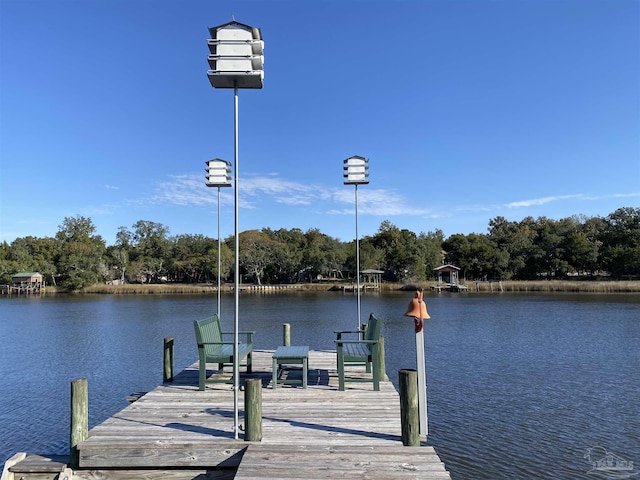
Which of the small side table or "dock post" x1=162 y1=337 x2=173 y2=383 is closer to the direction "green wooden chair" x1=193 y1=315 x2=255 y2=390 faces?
the small side table

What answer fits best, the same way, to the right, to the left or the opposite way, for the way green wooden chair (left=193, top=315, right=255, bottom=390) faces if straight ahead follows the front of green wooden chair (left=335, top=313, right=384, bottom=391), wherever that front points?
the opposite way

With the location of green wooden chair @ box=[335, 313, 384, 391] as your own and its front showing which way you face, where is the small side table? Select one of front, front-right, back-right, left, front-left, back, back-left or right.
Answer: front

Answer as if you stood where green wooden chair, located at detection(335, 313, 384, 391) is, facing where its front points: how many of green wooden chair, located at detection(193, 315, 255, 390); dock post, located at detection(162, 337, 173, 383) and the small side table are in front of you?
3

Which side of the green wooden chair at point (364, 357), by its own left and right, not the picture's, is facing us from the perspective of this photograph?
left

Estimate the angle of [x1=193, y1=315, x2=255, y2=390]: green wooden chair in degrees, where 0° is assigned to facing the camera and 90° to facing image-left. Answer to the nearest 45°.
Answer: approximately 270°

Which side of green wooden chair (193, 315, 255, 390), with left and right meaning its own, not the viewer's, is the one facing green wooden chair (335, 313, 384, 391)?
front

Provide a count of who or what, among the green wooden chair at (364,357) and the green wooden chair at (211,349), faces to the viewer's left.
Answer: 1

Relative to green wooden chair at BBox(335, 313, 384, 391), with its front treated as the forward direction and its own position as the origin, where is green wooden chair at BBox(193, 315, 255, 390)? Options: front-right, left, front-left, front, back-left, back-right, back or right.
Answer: front
